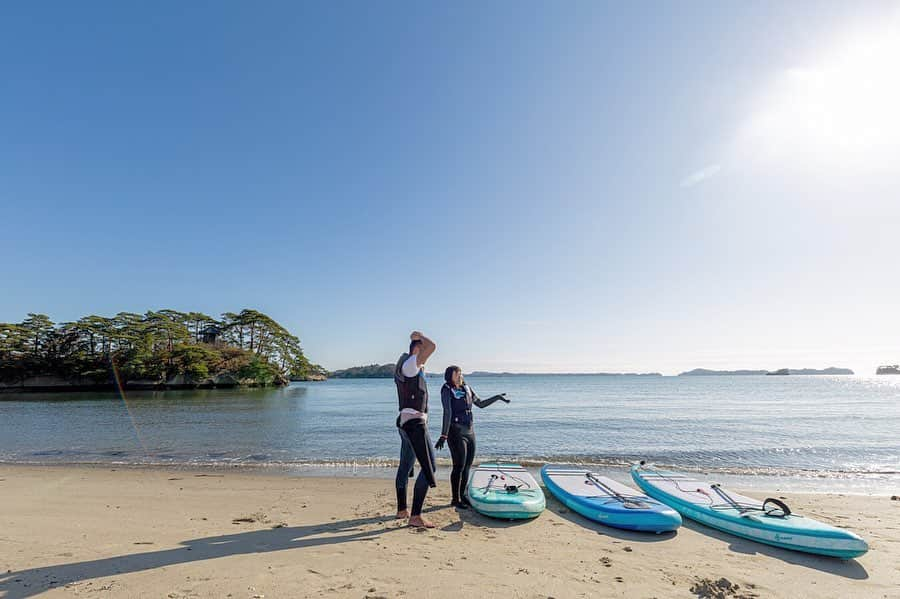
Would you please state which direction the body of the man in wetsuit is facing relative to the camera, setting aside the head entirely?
to the viewer's right

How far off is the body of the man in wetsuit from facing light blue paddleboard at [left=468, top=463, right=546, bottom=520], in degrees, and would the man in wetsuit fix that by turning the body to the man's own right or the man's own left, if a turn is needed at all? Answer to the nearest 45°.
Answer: approximately 45° to the man's own left

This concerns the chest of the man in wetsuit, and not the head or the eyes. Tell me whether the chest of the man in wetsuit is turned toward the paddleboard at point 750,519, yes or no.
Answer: yes
